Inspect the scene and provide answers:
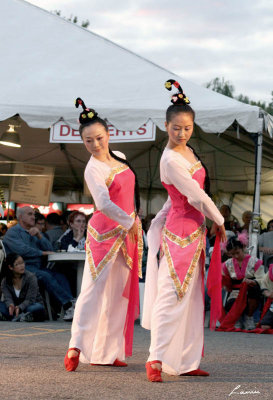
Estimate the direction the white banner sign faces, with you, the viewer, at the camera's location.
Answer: facing the viewer

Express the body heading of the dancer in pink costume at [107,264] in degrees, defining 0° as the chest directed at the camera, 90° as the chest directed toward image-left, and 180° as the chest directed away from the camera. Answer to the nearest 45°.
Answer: approximately 315°

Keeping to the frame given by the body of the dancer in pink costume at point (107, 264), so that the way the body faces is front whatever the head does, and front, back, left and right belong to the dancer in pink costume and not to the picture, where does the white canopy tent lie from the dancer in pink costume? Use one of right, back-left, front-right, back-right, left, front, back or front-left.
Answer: back-left

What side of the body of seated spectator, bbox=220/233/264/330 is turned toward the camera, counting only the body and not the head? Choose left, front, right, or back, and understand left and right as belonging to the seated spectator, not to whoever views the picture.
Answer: front

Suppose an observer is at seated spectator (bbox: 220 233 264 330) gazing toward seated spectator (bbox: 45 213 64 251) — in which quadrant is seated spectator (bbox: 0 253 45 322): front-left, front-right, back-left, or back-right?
front-left

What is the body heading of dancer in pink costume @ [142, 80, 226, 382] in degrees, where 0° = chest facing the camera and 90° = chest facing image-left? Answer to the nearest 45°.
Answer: approximately 315°

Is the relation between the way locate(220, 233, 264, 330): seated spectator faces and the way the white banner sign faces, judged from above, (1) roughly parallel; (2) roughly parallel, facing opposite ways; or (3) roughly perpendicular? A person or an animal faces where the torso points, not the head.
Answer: roughly parallel

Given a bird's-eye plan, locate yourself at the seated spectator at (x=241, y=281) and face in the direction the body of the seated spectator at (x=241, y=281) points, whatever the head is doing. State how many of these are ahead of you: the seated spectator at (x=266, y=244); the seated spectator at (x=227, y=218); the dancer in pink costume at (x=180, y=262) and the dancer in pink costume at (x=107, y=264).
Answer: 2

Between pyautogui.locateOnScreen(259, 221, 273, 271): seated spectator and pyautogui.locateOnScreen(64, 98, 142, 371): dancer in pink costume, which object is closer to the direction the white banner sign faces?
the dancer in pink costume

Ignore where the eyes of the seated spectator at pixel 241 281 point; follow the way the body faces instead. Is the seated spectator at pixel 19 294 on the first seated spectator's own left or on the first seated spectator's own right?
on the first seated spectator's own right

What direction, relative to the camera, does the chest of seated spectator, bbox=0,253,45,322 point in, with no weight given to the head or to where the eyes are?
toward the camera

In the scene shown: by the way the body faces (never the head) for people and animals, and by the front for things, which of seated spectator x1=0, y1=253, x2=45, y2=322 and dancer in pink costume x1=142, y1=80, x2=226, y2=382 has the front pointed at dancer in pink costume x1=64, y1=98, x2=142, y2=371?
the seated spectator

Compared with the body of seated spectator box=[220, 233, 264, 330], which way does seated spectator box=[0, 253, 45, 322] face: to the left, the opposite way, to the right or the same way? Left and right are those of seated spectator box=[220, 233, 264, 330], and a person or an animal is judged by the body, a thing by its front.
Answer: the same way

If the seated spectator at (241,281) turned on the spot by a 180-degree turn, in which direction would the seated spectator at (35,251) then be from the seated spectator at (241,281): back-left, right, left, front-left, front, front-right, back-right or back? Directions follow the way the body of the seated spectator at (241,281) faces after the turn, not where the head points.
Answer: left

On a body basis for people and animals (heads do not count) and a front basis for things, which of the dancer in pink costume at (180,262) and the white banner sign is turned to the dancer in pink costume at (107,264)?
the white banner sign
